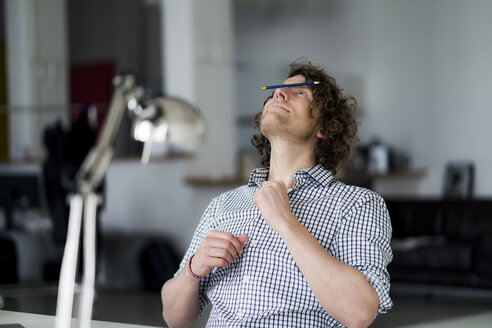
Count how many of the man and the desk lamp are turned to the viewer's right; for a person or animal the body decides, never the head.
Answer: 1

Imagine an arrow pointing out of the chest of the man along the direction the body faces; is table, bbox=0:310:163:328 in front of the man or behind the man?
in front

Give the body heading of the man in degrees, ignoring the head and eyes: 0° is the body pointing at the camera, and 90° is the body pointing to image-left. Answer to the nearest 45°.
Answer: approximately 45°

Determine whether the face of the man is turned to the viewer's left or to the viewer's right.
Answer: to the viewer's left

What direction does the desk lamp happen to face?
to the viewer's right

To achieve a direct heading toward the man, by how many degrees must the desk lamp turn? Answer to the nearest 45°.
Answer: approximately 45° to its left
